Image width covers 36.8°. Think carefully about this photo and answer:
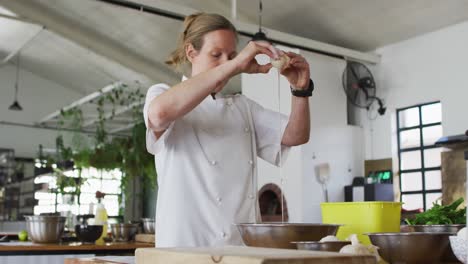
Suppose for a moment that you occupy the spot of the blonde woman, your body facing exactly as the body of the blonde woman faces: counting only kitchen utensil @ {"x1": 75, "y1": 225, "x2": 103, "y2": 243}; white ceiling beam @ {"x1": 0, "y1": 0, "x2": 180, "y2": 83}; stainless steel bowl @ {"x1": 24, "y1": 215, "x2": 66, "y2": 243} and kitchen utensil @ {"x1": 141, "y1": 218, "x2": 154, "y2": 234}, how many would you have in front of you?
0

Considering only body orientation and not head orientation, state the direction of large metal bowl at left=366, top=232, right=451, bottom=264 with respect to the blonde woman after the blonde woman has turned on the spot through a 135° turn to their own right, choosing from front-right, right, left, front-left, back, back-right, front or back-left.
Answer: back-left

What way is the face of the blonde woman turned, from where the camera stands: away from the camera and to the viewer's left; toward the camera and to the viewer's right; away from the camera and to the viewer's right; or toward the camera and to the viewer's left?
toward the camera and to the viewer's right

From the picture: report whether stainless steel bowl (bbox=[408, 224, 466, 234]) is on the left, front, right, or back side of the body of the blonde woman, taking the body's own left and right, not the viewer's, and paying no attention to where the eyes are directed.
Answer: front

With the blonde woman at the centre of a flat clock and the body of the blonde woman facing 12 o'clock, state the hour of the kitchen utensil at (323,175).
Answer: The kitchen utensil is roughly at 8 o'clock from the blonde woman.

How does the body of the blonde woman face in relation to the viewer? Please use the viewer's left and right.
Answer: facing the viewer and to the right of the viewer

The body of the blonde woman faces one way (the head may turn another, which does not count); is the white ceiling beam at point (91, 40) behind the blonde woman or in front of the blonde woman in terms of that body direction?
behind

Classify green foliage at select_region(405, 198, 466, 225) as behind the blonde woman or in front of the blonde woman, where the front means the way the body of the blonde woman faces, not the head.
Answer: in front

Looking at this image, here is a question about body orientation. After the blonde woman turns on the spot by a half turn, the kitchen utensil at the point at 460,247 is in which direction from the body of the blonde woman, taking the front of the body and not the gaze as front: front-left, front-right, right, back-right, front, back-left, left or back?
back
